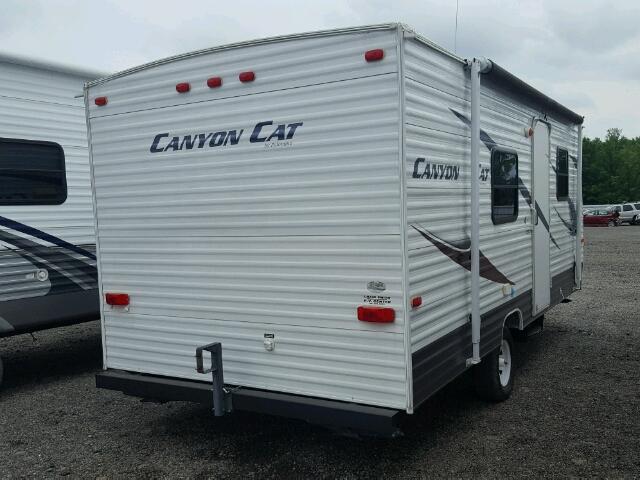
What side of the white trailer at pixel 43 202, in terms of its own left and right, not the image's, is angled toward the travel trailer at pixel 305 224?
right

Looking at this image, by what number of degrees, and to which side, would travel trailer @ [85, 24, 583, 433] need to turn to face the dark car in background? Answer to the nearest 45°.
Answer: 0° — it already faces it

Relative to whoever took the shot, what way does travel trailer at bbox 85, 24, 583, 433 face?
facing away from the viewer and to the right of the viewer

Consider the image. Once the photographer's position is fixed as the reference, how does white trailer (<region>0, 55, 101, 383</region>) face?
facing away from the viewer and to the right of the viewer

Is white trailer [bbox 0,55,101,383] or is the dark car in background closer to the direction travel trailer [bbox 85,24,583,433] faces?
the dark car in background

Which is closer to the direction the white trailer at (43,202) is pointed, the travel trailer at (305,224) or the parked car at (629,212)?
the parked car
